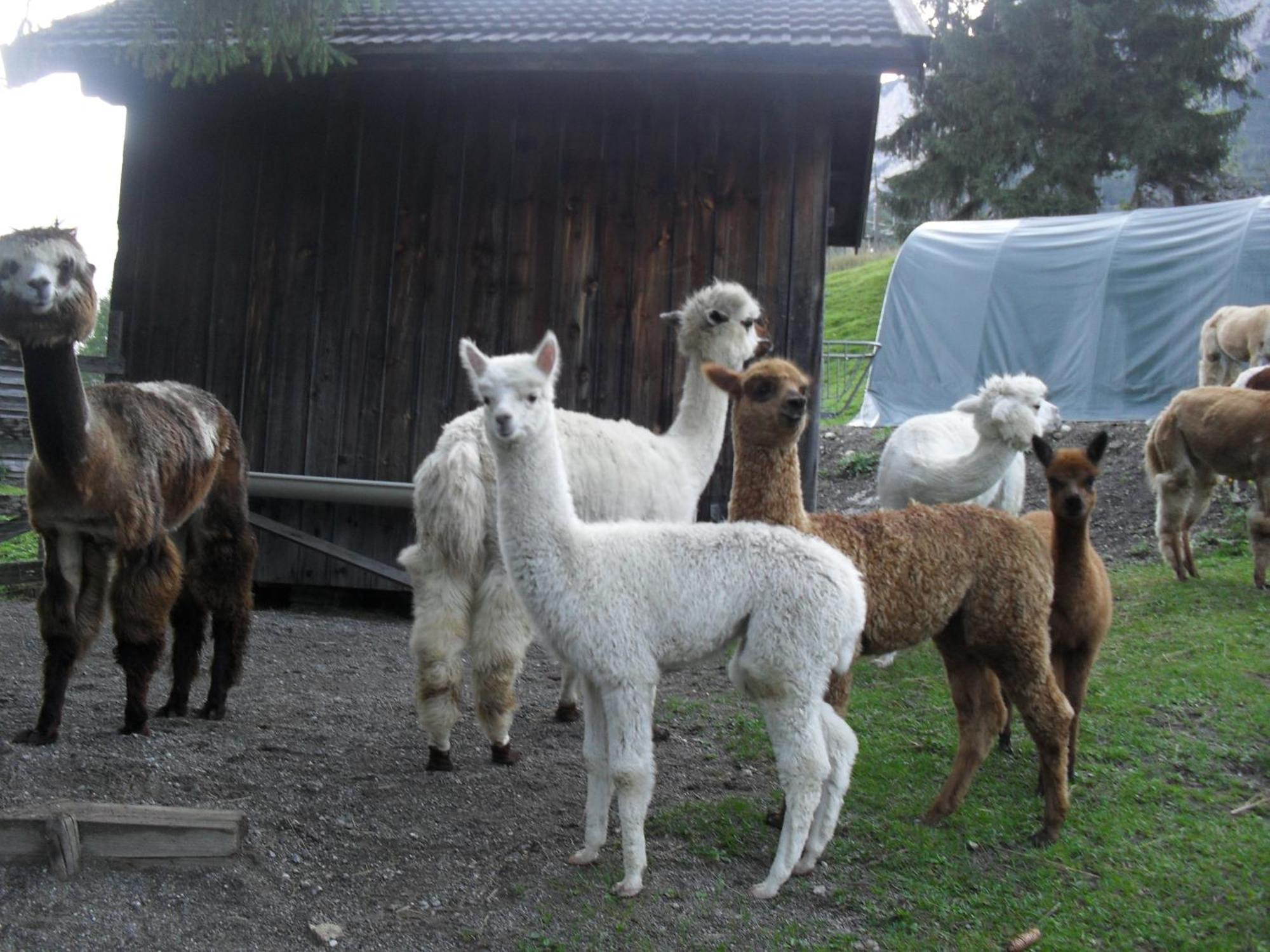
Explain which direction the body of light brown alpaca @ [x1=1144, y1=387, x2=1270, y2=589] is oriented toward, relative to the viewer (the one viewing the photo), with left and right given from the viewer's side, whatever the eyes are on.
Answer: facing to the right of the viewer

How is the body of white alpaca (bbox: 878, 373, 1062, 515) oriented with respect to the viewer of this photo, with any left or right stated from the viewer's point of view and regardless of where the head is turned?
facing to the right of the viewer

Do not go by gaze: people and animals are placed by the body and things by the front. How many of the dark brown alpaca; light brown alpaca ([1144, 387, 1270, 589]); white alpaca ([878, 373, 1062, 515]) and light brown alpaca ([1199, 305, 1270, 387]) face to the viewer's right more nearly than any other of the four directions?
3

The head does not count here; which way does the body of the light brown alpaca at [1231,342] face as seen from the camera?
to the viewer's right

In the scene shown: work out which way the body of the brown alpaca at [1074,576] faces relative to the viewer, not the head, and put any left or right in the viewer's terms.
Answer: facing the viewer and to the right of the viewer

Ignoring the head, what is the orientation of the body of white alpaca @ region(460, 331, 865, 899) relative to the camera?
to the viewer's left

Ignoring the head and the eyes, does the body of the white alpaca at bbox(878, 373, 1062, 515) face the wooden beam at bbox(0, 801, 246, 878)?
no

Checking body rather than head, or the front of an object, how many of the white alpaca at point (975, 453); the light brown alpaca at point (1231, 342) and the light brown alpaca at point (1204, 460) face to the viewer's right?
3

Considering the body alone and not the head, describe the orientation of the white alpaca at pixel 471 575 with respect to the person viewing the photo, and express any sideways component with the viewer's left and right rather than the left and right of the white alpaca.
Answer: facing away from the viewer and to the right of the viewer

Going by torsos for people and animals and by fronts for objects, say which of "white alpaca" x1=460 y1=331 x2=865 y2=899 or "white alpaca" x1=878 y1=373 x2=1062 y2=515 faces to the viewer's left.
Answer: "white alpaca" x1=460 y1=331 x2=865 y2=899

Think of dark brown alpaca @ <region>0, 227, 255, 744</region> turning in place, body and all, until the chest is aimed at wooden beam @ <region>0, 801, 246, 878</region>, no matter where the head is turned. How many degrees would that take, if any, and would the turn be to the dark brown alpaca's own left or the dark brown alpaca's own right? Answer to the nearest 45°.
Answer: approximately 45° to the dark brown alpaca's own left

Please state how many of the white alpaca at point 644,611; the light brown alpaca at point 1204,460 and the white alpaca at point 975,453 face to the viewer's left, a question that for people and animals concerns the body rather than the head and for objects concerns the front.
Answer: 1

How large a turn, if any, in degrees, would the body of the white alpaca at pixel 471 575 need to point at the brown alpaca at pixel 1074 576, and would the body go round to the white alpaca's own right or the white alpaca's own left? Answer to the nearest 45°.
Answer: approximately 45° to the white alpaca's own right
